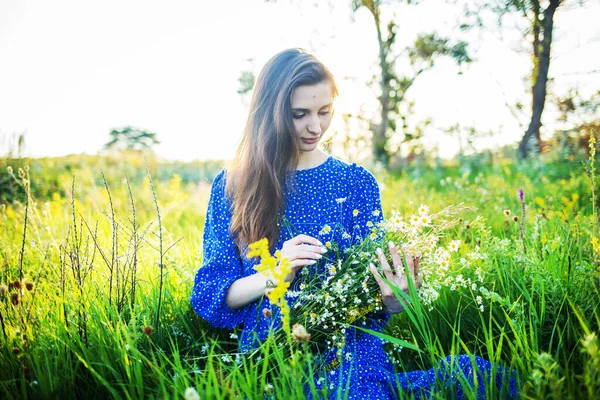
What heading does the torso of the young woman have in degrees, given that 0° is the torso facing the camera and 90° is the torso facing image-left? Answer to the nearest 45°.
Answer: approximately 315°

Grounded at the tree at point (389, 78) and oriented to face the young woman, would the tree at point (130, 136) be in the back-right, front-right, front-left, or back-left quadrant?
back-right

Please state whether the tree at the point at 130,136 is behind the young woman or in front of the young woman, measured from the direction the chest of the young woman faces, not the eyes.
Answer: behind

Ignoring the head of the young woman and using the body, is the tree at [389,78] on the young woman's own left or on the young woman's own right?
on the young woman's own left
